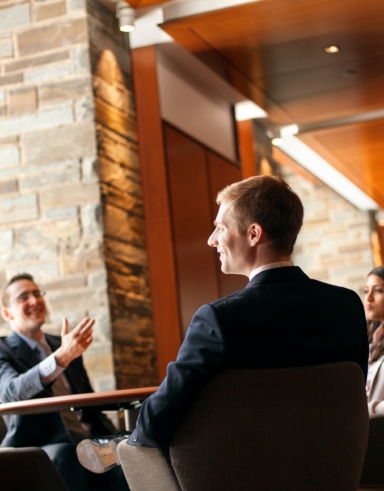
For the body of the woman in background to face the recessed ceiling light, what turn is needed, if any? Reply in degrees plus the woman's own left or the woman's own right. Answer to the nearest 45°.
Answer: approximately 135° to the woman's own right

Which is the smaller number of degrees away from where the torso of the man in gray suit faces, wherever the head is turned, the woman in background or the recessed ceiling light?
the woman in background

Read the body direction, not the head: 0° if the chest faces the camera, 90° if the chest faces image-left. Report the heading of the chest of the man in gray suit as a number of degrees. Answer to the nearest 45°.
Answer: approximately 315°

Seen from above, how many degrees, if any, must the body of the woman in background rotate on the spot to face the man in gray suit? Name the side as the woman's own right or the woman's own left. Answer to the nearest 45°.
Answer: approximately 45° to the woman's own right

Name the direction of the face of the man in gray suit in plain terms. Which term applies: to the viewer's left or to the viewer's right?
to the viewer's right

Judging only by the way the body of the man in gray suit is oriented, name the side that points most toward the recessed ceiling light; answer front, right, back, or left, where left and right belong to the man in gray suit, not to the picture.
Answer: left

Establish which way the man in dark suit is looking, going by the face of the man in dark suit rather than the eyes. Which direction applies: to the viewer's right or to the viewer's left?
to the viewer's left

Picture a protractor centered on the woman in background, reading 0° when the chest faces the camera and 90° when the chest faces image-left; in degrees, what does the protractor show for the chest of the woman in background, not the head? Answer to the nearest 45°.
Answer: approximately 45°

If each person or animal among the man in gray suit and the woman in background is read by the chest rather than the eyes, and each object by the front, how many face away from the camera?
0

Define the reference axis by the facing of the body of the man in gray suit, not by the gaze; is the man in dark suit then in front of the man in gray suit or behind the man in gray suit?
in front
